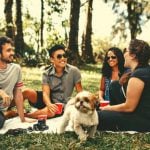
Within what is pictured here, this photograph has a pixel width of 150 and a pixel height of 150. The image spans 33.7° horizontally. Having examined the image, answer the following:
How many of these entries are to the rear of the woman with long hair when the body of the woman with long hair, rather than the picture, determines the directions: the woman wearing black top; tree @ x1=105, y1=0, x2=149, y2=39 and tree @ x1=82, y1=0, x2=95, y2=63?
2

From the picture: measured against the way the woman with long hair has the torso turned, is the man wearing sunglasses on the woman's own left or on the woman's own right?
on the woman's own right

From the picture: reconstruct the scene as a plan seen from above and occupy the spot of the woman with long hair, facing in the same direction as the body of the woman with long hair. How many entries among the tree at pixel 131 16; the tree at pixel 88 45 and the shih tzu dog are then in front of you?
1

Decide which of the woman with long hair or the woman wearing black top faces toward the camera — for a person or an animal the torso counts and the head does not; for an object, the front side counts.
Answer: the woman with long hair

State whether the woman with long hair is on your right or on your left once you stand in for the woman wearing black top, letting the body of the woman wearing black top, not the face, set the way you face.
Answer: on your right

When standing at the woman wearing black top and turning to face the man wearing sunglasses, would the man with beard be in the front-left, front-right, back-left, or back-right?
front-left

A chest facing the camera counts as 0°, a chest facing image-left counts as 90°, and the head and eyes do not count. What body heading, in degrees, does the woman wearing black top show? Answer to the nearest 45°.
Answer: approximately 90°

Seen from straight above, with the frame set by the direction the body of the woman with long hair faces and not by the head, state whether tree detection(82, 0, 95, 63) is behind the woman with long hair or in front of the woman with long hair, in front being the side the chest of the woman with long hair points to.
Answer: behind

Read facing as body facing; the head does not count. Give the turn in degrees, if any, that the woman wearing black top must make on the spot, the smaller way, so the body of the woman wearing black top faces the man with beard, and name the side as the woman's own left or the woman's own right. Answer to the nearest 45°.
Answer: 0° — they already face them

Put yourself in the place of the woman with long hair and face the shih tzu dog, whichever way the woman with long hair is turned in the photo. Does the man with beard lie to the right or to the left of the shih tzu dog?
right

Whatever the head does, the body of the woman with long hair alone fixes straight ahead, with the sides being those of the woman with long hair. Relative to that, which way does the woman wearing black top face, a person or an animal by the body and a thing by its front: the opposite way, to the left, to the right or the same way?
to the right

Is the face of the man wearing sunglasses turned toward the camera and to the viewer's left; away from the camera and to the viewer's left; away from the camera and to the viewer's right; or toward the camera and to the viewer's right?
toward the camera and to the viewer's right

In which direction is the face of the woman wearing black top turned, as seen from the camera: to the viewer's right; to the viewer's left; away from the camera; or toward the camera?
to the viewer's left

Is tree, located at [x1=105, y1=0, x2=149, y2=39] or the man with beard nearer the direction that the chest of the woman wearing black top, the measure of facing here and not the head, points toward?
the man with beard

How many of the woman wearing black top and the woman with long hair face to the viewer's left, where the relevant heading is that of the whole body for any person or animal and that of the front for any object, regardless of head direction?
1

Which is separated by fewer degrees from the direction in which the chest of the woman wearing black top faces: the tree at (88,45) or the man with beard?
the man with beard

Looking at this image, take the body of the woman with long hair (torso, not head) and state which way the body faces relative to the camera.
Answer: toward the camera
